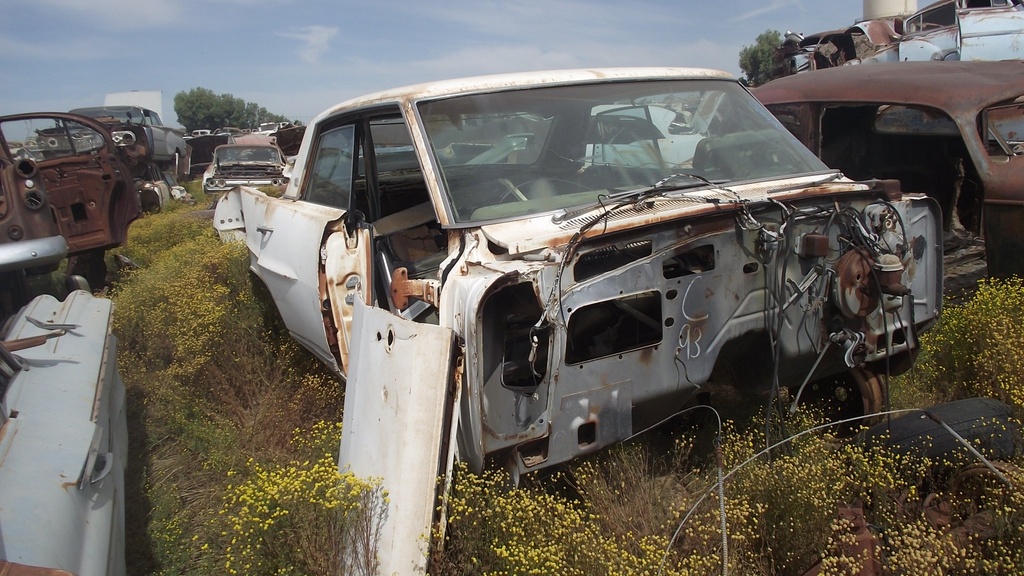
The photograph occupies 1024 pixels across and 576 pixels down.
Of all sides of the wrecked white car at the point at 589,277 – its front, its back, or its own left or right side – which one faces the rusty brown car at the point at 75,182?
back

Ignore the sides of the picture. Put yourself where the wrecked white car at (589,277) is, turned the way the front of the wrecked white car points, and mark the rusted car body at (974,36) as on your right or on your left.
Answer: on your left

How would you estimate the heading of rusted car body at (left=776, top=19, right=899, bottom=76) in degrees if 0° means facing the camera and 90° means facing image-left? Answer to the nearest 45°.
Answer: approximately 45°

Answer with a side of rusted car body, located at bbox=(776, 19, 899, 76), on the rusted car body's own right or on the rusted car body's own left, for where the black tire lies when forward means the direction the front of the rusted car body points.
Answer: on the rusted car body's own left

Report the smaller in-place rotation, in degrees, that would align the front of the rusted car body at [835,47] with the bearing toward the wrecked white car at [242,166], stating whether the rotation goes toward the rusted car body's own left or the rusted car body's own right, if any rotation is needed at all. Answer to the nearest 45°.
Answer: approximately 45° to the rusted car body's own right

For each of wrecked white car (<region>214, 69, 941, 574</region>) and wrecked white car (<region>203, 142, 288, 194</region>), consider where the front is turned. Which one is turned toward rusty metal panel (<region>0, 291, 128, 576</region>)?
wrecked white car (<region>203, 142, 288, 194</region>)

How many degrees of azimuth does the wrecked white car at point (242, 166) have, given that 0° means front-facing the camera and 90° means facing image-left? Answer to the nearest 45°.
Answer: approximately 0°

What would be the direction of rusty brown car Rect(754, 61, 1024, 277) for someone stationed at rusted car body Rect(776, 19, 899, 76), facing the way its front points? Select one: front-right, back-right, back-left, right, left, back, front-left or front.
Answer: front-left

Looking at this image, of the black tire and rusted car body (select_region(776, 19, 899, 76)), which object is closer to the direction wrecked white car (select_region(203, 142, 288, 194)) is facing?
the black tire

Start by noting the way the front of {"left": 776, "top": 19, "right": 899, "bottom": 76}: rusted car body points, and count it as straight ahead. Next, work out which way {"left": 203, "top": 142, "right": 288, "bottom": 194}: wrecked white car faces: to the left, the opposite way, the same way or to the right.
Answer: to the left
